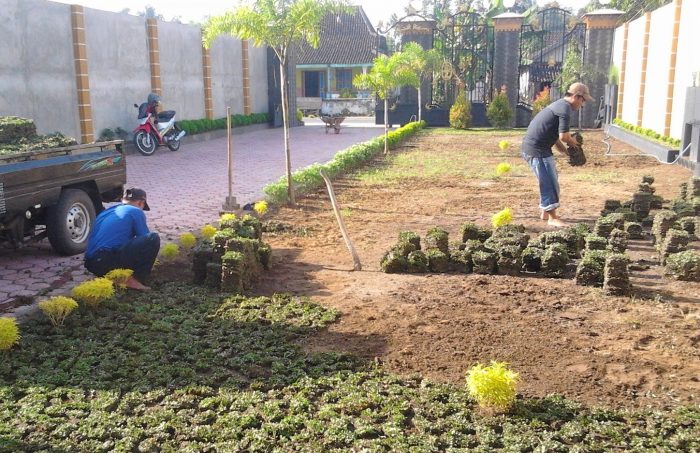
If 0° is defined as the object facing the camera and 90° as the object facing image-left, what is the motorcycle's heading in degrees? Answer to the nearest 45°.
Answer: approximately 45°

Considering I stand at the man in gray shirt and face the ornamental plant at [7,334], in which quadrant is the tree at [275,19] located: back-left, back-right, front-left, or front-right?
front-right

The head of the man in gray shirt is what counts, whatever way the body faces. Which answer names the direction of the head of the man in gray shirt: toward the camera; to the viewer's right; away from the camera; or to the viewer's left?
to the viewer's right

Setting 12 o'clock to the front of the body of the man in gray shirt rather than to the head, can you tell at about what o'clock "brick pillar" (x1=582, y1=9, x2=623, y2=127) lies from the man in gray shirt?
The brick pillar is roughly at 9 o'clock from the man in gray shirt.

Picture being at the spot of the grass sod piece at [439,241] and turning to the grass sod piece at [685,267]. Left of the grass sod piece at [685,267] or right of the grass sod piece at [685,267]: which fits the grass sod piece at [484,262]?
right

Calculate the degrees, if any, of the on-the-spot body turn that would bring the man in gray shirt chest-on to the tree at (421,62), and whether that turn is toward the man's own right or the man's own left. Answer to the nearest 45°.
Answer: approximately 90° to the man's own left
